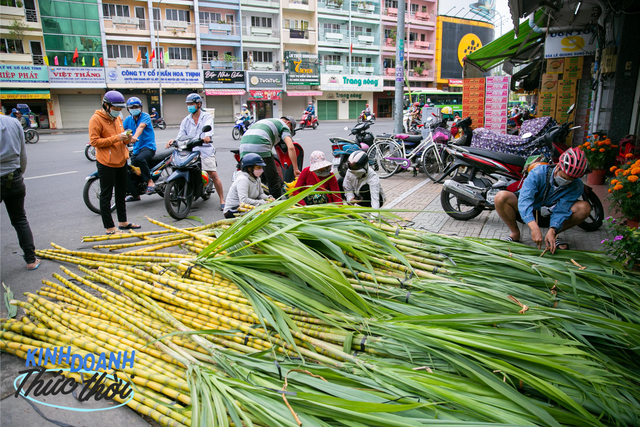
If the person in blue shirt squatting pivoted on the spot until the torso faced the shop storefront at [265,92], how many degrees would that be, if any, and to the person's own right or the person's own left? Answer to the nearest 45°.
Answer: approximately 135° to the person's own right

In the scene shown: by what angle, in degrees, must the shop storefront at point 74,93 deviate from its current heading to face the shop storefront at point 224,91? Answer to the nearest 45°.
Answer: approximately 90° to its left

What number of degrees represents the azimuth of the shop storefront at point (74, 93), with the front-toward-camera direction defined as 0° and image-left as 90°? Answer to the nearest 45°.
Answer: approximately 0°

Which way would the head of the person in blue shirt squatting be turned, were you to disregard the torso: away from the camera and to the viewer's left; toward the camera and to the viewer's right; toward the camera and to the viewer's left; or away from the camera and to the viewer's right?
toward the camera and to the viewer's left

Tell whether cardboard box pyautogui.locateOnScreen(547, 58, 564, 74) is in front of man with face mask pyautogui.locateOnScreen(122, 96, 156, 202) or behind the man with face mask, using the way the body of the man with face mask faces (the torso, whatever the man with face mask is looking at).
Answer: behind

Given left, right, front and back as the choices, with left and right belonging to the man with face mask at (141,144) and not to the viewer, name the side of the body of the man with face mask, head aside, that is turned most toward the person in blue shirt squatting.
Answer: left

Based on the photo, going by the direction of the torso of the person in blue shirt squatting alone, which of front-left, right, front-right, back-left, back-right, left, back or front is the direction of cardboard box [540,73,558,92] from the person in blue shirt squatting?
back
